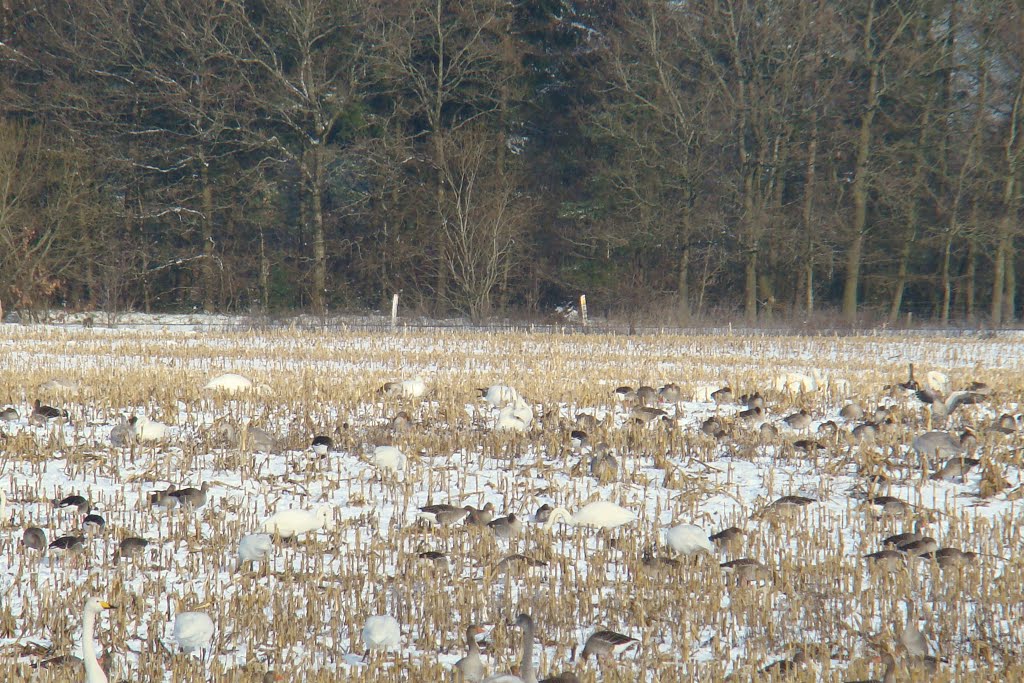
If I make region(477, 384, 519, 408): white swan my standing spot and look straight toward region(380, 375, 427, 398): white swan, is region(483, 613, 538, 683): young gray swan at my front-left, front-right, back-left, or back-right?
back-left

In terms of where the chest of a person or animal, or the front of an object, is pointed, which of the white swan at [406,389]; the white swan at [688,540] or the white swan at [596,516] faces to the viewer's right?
the white swan at [688,540]

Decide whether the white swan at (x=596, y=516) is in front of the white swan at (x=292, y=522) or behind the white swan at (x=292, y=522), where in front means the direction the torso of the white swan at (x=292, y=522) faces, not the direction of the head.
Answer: in front

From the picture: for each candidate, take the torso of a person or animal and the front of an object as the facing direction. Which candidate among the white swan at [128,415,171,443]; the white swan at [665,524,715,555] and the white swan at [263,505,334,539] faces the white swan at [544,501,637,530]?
the white swan at [263,505,334,539]

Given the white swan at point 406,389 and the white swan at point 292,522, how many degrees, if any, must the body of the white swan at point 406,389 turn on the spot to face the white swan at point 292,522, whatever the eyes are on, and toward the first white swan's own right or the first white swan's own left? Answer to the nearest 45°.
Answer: approximately 90° to the first white swan's own left

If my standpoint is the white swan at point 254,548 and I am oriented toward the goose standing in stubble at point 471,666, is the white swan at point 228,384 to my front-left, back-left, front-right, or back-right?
back-left

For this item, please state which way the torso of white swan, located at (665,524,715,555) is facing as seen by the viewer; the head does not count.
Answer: to the viewer's right

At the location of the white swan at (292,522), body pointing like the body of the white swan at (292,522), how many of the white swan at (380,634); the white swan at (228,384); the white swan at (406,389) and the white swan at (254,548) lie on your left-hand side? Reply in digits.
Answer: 2

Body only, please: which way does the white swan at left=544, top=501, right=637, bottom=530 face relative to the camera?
to the viewer's left

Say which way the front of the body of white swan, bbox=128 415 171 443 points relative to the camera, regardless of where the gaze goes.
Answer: to the viewer's left

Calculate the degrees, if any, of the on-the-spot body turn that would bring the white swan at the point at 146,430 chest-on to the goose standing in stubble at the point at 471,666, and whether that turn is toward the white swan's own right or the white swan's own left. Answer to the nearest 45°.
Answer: approximately 90° to the white swan's own left

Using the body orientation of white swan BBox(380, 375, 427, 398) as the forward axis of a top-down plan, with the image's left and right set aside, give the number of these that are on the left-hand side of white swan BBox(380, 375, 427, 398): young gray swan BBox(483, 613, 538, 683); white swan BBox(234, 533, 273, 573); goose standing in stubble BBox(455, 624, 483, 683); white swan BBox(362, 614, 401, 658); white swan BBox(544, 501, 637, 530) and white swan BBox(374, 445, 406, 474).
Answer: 6
